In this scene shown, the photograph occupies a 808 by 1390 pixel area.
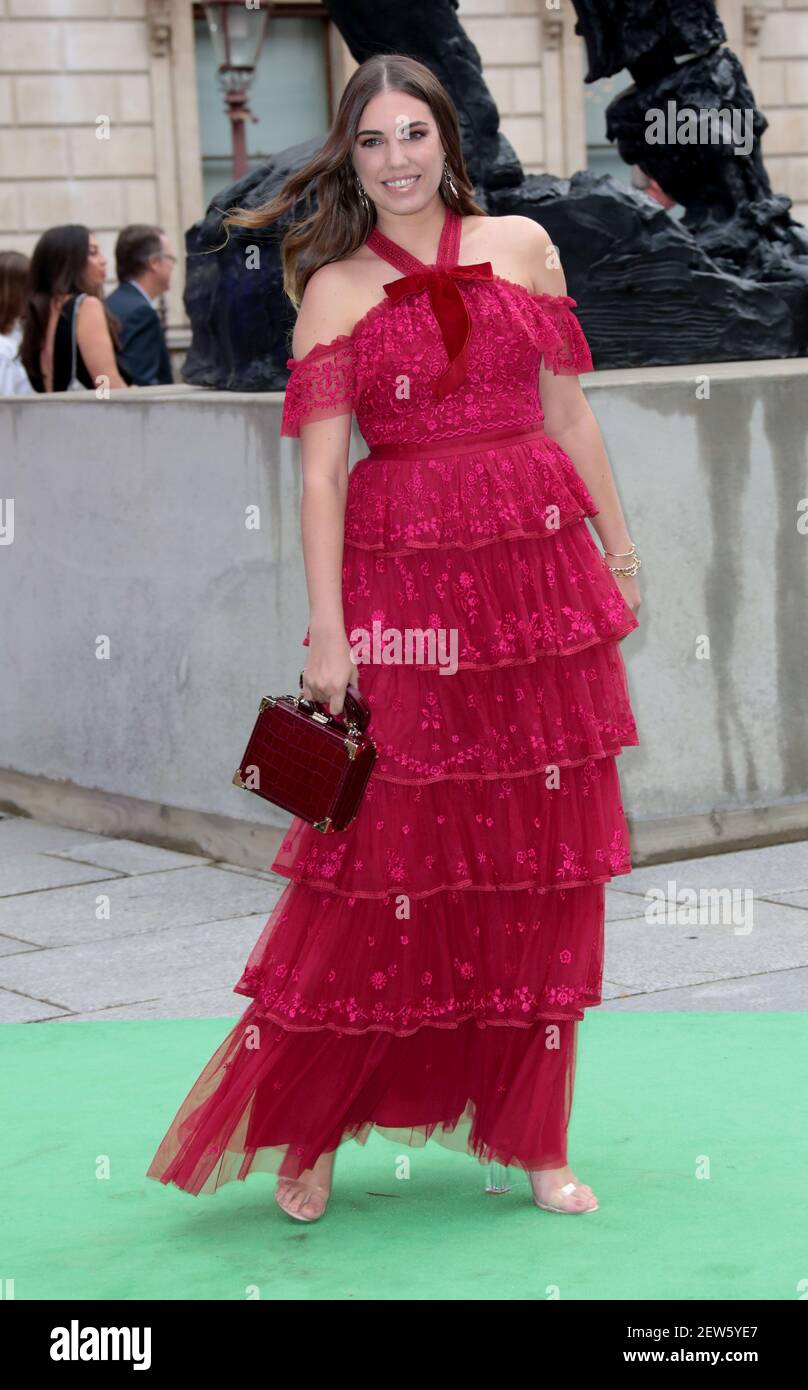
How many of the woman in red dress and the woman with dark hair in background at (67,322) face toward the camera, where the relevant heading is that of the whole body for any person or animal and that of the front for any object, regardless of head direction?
1

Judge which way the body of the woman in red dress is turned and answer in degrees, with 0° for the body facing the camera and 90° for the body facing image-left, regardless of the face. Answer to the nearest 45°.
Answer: approximately 0°

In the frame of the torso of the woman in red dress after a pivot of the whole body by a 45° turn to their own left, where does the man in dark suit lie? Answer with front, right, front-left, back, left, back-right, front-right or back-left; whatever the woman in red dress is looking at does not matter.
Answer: back-left

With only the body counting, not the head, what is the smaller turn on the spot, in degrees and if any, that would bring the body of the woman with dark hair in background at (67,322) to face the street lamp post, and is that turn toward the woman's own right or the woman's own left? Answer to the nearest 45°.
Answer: approximately 45° to the woman's own left

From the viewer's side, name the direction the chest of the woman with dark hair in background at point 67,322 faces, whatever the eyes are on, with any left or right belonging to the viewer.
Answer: facing away from the viewer and to the right of the viewer

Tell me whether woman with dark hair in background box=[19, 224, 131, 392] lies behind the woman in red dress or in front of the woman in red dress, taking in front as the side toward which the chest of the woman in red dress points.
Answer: behind

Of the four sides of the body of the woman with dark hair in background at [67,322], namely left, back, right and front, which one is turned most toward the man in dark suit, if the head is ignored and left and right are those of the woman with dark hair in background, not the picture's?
front

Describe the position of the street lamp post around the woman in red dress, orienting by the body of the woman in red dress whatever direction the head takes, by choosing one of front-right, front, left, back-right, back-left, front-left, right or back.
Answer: back

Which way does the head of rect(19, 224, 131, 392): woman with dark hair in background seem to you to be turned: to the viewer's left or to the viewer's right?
to the viewer's right
